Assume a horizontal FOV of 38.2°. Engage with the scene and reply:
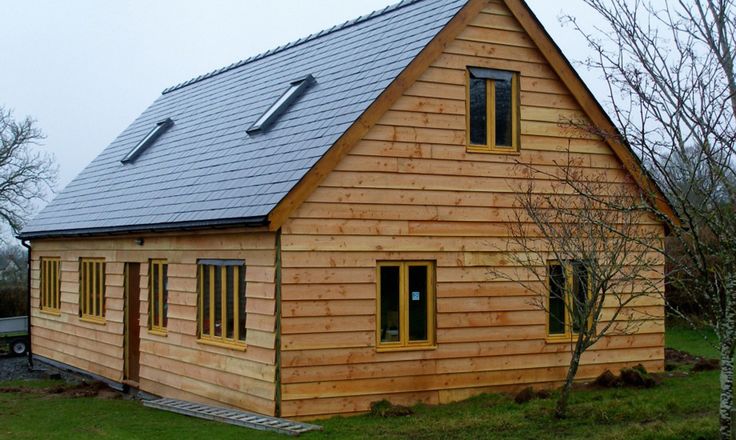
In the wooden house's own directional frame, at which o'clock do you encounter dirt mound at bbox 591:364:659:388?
The dirt mound is roughly at 7 o'clock from the wooden house.

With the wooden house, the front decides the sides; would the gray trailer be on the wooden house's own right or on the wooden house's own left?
on the wooden house's own right

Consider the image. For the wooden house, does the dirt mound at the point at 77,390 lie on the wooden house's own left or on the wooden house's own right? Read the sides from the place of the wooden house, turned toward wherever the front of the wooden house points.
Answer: on the wooden house's own right

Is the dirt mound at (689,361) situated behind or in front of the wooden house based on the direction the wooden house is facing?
behind

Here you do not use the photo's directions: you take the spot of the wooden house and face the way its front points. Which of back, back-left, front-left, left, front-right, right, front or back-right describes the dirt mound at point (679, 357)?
back

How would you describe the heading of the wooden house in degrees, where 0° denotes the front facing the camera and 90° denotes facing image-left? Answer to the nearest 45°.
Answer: approximately 45°

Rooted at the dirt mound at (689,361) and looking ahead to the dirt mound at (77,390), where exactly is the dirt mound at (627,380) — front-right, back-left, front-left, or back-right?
front-left

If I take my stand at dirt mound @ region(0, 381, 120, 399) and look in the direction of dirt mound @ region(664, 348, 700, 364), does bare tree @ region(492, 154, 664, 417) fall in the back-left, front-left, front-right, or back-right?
front-right
